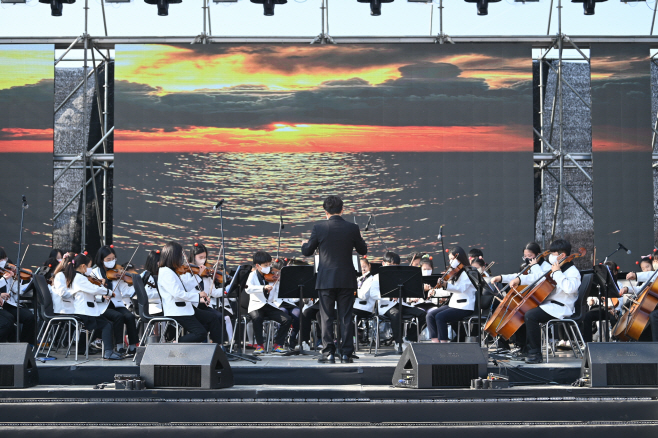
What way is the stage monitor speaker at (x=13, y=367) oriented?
away from the camera

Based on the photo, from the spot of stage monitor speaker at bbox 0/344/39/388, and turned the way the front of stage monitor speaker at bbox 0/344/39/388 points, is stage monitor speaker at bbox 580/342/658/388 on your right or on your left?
on your right

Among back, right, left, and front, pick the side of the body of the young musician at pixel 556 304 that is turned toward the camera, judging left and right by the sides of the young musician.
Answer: left

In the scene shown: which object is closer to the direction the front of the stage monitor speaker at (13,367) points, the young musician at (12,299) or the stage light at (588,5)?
the young musician

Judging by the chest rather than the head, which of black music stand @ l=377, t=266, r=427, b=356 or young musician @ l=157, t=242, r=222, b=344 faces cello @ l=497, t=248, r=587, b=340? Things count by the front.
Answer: the young musician

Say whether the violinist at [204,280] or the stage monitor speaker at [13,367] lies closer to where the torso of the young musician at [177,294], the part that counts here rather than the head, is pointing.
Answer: the violinist

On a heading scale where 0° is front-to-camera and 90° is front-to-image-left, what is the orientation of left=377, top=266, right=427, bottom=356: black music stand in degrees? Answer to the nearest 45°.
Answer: approximately 180°

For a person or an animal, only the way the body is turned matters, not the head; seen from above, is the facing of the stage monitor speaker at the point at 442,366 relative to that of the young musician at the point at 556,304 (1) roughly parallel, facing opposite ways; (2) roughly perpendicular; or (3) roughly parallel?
roughly perpendicular

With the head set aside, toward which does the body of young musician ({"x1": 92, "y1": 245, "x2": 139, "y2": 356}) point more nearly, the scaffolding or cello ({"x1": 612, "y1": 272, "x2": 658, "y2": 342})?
the cello

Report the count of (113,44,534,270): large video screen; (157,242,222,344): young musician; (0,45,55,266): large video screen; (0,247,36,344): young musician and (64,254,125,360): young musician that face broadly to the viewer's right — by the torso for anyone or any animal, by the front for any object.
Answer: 3

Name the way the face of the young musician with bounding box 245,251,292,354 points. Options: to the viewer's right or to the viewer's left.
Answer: to the viewer's right

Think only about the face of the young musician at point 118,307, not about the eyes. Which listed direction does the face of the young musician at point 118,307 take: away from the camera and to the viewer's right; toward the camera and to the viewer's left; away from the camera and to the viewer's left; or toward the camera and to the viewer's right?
toward the camera and to the viewer's right
